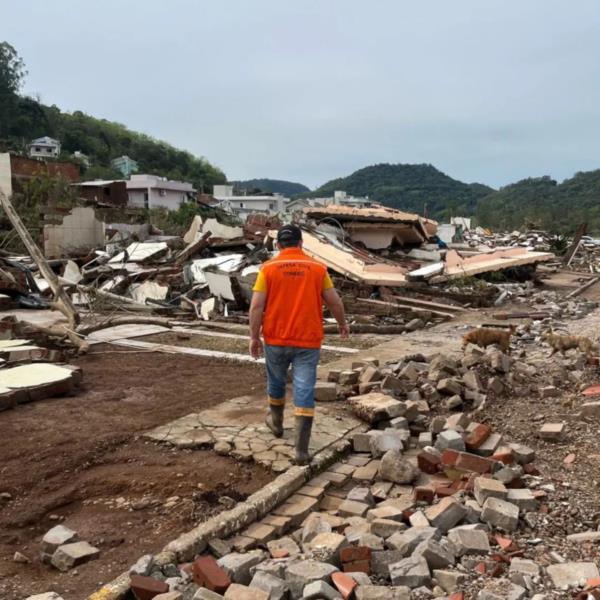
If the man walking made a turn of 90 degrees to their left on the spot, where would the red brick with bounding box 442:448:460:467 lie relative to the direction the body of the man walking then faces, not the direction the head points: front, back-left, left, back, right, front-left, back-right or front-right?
back

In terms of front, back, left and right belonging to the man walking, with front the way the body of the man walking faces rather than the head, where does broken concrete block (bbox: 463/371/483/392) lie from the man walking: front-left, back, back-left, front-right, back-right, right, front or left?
front-right

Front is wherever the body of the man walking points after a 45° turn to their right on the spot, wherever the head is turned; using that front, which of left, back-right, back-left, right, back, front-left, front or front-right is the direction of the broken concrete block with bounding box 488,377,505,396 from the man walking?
front

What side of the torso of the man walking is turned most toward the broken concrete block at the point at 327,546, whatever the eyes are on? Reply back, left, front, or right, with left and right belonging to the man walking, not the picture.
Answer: back

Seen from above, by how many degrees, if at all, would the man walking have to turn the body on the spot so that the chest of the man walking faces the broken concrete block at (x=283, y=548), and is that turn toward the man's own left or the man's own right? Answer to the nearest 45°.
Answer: approximately 180°

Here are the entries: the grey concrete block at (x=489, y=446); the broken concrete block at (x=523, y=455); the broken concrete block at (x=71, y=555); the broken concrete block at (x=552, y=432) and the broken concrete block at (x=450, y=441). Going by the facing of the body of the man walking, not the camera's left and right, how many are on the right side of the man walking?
4

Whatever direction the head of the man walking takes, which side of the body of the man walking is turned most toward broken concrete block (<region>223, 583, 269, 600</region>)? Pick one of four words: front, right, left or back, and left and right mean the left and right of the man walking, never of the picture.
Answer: back

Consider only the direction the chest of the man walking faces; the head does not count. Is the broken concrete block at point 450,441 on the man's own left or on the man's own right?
on the man's own right

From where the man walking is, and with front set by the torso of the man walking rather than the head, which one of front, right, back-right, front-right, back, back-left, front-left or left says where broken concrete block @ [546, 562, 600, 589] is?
back-right

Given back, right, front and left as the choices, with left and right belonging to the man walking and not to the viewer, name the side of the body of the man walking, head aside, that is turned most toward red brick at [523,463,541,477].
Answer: right

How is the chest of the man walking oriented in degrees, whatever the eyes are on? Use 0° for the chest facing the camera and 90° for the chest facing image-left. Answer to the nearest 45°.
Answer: approximately 180°

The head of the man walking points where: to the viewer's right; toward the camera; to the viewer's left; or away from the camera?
away from the camera

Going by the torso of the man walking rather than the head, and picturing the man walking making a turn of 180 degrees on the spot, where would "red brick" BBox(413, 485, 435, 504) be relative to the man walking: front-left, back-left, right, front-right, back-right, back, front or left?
front-left

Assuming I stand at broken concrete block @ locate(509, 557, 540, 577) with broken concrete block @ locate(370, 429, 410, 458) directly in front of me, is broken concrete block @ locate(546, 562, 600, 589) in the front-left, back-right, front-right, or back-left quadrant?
back-right
